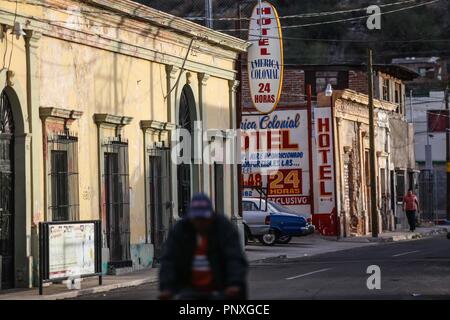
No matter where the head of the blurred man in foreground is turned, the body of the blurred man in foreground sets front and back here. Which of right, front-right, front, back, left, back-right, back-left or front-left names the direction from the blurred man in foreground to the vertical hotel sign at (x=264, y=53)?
back

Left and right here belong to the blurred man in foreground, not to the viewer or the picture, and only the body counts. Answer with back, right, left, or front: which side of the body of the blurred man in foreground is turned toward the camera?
front

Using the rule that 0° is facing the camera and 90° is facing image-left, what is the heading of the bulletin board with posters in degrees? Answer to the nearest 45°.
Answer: approximately 315°

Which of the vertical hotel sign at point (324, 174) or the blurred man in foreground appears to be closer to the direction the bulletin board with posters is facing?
the blurred man in foreground

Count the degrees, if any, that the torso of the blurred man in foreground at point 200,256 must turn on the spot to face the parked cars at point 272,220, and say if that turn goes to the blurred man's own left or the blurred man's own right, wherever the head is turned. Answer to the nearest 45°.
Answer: approximately 180°

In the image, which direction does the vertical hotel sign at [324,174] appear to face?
toward the camera

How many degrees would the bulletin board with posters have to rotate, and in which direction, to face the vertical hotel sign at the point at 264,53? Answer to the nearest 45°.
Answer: approximately 90° to its left

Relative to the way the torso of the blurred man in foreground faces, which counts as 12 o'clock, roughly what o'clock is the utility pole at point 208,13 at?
The utility pole is roughly at 6 o'clock from the blurred man in foreground.

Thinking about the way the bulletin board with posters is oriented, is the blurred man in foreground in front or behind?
in front

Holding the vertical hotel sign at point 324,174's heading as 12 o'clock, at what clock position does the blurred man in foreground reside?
The blurred man in foreground is roughly at 12 o'clock from the vertical hotel sign.
